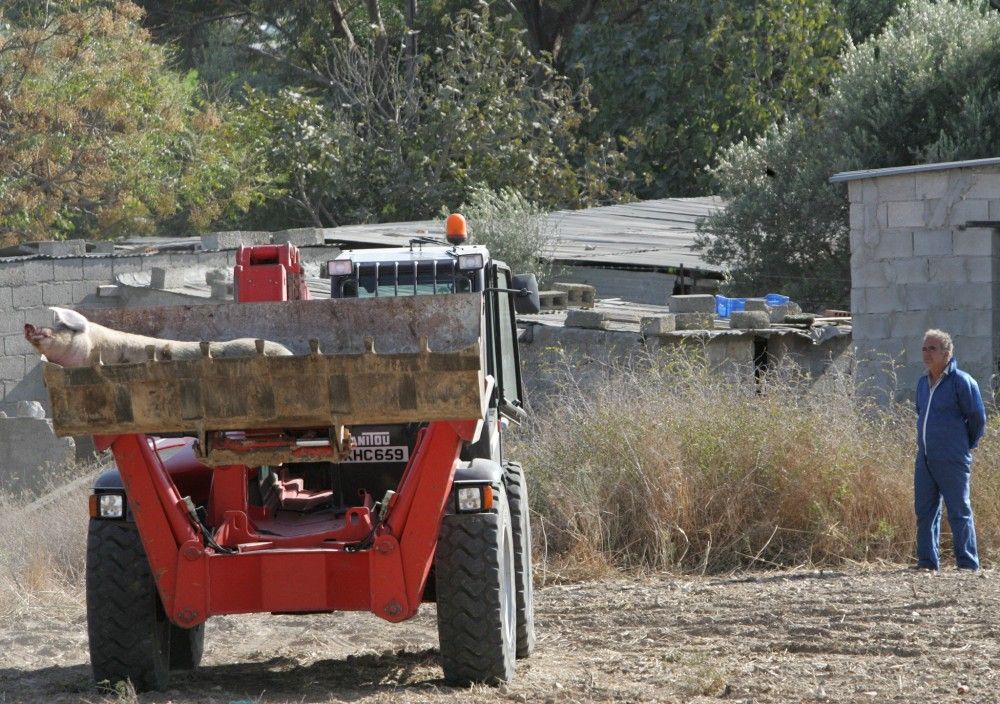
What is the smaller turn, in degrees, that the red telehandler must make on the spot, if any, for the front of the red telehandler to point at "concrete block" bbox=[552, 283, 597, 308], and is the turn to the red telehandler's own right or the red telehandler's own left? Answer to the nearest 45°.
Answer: approximately 180°

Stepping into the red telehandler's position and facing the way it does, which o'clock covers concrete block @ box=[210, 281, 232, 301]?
The concrete block is roughly at 6 o'clock from the red telehandler.

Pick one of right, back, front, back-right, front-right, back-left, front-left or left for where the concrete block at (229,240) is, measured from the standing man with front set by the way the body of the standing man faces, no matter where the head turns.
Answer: right

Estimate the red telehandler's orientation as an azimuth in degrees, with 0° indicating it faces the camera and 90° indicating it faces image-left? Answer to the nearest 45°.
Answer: approximately 0°

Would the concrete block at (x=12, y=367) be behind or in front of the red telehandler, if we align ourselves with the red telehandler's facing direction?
behind

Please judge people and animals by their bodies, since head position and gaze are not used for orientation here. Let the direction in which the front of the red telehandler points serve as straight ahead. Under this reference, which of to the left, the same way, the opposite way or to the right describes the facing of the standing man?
to the right

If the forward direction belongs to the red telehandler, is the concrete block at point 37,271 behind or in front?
behind

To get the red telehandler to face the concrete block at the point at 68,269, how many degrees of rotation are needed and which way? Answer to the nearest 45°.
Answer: approximately 180°

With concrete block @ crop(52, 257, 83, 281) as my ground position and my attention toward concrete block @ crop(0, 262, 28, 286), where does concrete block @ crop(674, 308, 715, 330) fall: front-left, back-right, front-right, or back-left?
back-left

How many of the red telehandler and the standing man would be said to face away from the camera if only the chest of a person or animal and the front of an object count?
0

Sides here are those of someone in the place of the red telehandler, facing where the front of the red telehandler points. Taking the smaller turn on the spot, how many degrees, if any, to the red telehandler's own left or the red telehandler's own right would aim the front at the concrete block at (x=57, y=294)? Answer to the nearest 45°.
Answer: approximately 180°

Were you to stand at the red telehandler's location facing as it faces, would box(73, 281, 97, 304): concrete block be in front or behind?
behind
